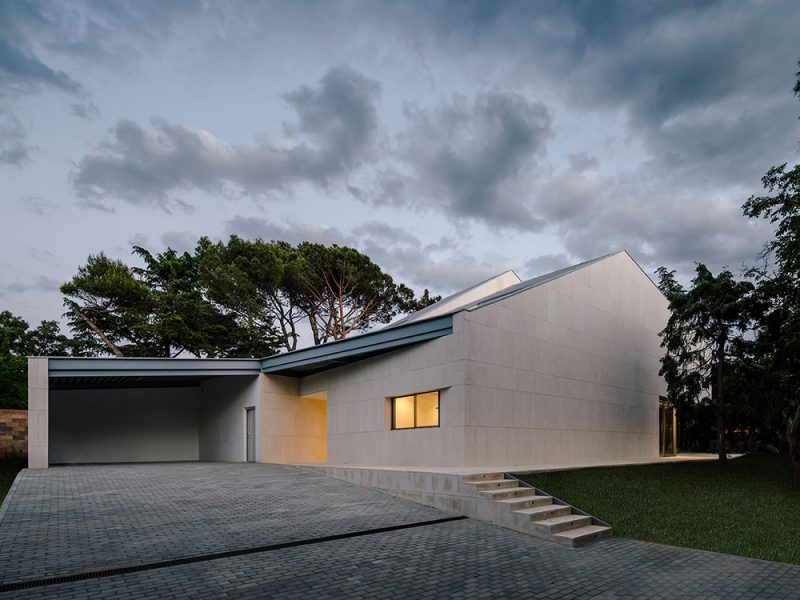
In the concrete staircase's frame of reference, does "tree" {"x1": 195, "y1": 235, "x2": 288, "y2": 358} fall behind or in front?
behind

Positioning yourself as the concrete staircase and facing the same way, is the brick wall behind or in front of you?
behind

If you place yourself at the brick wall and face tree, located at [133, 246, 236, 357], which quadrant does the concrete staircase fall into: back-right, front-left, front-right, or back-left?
back-right

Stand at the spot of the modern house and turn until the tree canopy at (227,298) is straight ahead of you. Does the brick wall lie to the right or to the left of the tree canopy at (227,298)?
left

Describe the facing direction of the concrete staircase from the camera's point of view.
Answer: facing the viewer and to the right of the viewer

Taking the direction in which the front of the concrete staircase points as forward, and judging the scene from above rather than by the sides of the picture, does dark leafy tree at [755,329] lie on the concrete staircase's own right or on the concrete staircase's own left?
on the concrete staircase's own left

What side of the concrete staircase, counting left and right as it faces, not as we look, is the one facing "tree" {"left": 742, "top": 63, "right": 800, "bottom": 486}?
left
